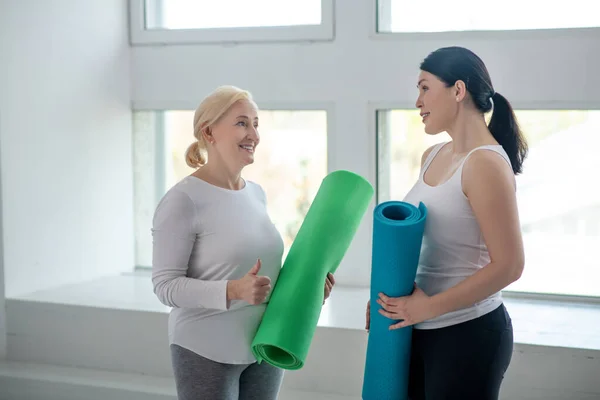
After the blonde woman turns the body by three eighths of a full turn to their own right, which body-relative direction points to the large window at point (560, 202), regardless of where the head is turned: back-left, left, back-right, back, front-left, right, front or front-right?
back-right

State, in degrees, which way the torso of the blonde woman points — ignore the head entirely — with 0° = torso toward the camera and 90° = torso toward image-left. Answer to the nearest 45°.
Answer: approximately 315°

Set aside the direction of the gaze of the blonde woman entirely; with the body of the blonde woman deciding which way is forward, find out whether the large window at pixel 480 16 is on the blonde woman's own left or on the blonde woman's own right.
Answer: on the blonde woman's own left

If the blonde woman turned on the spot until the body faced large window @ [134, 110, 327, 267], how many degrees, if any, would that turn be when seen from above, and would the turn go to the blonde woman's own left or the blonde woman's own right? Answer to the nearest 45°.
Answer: approximately 135° to the blonde woman's own left

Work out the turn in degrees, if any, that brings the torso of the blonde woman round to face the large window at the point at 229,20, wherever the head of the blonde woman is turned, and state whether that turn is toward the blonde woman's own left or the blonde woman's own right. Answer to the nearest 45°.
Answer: approximately 135° to the blonde woman's own left
